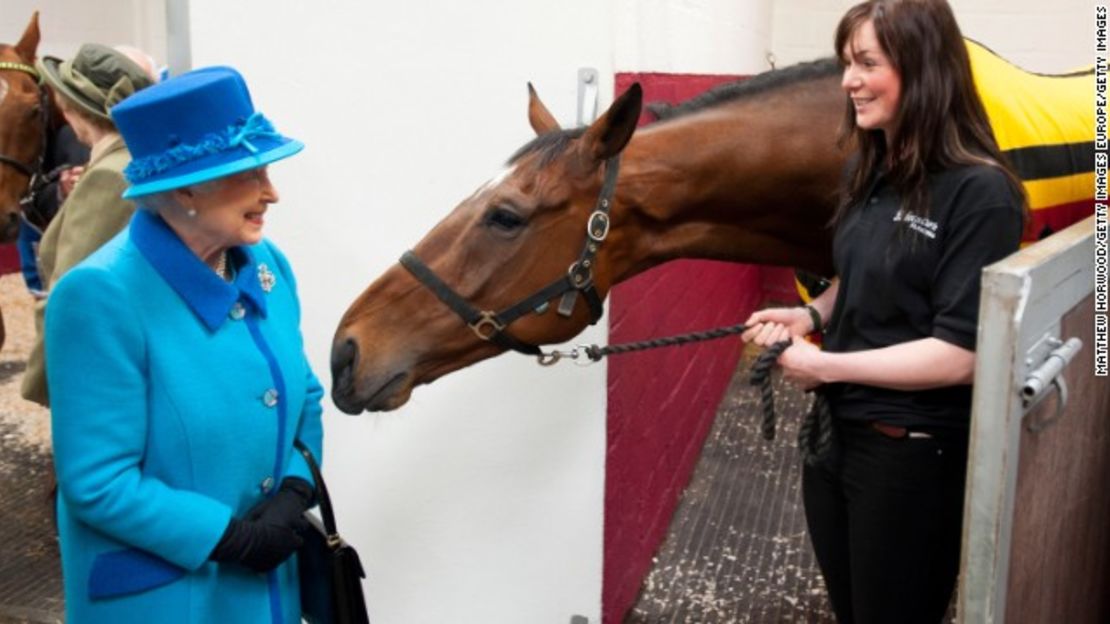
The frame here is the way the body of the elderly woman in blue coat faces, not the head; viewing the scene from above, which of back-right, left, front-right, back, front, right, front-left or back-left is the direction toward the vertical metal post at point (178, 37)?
back-left

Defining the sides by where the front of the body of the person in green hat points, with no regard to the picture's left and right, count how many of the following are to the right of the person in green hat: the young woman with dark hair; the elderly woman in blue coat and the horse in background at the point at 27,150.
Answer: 1

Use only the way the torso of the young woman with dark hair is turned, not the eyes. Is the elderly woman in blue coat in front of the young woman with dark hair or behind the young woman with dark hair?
in front

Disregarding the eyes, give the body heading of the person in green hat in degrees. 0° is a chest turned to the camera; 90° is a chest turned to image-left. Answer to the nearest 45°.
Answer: approximately 90°

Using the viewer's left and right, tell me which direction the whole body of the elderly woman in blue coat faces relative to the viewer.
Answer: facing the viewer and to the right of the viewer

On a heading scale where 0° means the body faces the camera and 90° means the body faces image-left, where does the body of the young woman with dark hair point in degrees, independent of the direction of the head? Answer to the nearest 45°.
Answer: approximately 45°

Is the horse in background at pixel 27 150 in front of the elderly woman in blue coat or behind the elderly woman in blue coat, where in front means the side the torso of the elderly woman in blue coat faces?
behind

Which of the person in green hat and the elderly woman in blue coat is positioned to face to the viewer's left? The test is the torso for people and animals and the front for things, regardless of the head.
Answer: the person in green hat

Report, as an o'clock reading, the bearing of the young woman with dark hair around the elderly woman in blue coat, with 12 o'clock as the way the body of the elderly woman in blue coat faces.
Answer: The young woman with dark hair is roughly at 11 o'clock from the elderly woman in blue coat.

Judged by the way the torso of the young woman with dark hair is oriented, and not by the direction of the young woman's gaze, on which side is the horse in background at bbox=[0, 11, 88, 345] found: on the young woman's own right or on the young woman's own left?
on the young woman's own right
